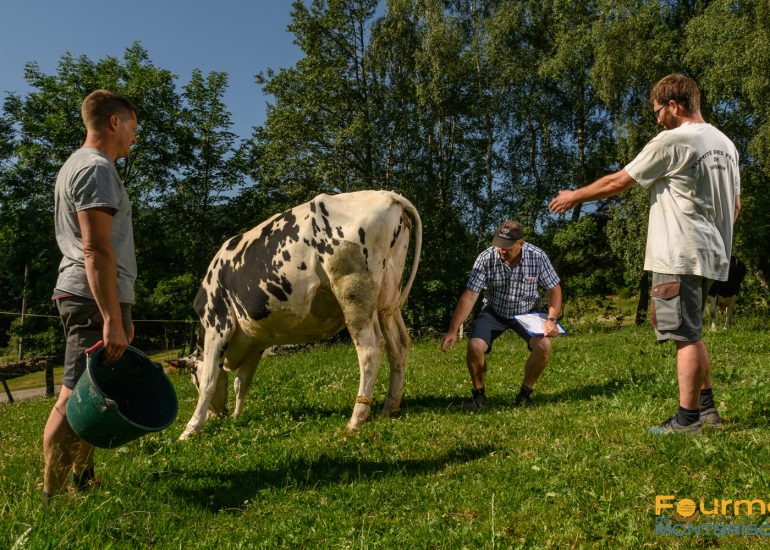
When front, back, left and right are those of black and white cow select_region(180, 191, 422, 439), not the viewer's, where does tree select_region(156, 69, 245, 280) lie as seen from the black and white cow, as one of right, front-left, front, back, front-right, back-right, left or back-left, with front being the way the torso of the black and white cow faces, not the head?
front-right

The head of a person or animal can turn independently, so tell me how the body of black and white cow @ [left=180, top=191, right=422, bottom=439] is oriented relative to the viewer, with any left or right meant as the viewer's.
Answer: facing away from the viewer and to the left of the viewer

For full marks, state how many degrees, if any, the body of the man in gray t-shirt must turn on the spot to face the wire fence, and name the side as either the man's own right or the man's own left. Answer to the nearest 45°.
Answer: approximately 90° to the man's own left

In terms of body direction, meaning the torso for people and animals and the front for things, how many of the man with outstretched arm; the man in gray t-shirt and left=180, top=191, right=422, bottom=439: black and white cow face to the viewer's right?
1

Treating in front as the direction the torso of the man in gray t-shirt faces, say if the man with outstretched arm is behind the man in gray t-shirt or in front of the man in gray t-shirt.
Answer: in front

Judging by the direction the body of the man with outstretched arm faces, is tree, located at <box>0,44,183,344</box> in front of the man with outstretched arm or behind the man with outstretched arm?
in front

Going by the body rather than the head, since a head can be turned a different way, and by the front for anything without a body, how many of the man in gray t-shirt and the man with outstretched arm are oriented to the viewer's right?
1

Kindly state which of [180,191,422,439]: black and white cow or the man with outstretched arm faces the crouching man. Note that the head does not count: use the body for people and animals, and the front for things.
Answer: the man with outstretched arm

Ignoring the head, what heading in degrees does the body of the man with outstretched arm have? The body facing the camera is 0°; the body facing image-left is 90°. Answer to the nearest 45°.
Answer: approximately 135°

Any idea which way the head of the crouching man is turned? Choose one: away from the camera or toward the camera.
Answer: toward the camera

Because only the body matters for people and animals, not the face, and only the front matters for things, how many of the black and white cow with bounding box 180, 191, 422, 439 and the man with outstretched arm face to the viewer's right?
0

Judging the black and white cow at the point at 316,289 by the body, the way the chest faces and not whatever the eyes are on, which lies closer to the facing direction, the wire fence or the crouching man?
the wire fence

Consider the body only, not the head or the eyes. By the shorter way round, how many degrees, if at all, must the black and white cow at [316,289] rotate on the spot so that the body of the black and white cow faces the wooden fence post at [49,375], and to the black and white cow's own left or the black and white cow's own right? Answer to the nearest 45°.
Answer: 0° — it already faces it

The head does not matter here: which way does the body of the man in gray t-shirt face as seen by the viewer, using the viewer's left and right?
facing to the right of the viewer

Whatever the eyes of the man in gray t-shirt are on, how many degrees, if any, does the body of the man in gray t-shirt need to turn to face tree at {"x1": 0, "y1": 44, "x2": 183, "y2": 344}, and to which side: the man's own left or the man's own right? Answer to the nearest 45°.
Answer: approximately 90° to the man's own left

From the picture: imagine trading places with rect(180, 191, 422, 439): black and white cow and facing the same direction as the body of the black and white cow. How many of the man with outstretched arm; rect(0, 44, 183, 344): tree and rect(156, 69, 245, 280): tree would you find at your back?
1

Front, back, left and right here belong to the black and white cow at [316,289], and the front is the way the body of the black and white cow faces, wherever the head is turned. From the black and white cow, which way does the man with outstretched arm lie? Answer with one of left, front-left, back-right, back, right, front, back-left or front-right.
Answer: back
